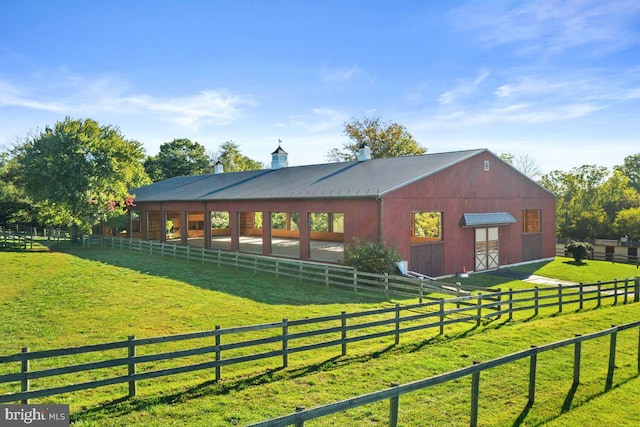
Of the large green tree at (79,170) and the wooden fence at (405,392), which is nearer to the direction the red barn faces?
the wooden fence

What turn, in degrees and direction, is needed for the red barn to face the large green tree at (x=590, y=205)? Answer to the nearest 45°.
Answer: approximately 90° to its left

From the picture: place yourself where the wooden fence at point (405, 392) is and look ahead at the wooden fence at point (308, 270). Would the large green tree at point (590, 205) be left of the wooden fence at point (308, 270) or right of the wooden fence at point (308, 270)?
right

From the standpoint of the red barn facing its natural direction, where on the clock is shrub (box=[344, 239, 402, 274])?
The shrub is roughly at 2 o'clock from the red barn.

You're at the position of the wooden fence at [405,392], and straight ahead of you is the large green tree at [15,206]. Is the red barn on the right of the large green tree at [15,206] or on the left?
right

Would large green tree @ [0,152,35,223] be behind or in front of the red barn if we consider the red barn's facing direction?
behind

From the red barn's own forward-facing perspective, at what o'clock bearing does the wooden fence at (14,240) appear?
The wooden fence is roughly at 5 o'clock from the red barn.

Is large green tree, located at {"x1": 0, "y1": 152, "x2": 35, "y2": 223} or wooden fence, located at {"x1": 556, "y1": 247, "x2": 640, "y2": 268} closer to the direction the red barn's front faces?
the wooden fence

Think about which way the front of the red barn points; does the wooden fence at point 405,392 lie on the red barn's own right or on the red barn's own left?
on the red barn's own right

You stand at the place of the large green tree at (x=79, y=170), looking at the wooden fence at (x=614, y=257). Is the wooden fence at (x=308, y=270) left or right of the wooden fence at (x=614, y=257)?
right

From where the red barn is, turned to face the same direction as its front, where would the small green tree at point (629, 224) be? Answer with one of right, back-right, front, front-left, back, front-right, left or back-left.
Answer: left

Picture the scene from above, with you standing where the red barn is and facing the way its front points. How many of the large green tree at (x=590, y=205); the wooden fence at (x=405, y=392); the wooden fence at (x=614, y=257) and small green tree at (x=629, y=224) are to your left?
3

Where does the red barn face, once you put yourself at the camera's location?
facing the viewer and to the right of the viewer

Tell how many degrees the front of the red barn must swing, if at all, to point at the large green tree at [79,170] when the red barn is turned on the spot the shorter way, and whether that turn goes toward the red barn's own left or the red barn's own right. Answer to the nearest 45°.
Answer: approximately 135° to the red barn's own right

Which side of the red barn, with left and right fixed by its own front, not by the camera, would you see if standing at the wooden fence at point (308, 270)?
right
